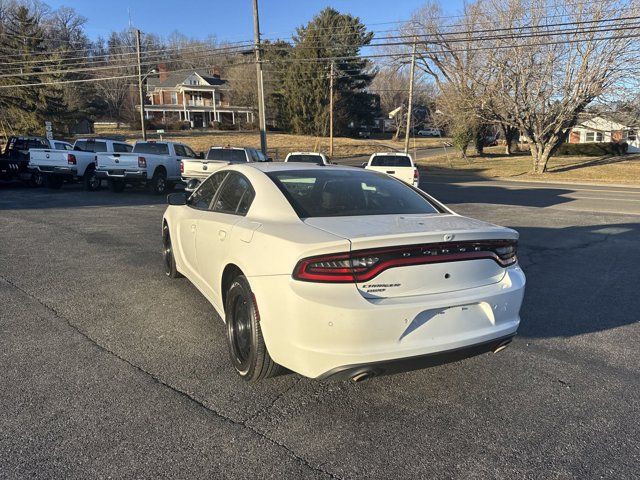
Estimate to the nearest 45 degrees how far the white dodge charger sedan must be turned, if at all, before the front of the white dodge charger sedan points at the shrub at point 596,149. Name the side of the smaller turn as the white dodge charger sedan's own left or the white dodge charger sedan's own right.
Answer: approximately 90° to the white dodge charger sedan's own right

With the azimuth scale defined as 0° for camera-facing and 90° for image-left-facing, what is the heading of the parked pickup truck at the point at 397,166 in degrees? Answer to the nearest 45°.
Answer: approximately 180°

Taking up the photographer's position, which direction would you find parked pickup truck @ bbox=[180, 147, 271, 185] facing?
facing away from the viewer and to the right of the viewer

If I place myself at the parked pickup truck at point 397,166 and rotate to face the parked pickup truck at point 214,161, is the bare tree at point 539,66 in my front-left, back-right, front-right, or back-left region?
back-right

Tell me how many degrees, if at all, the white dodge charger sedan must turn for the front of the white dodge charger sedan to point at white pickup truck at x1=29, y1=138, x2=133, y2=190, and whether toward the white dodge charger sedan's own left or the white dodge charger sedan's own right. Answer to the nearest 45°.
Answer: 0° — it already faces it

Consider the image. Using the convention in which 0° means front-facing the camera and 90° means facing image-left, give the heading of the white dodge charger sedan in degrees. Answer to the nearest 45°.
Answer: approximately 135°

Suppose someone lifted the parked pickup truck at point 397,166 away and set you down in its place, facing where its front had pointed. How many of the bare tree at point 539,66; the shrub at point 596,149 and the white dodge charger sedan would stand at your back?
1

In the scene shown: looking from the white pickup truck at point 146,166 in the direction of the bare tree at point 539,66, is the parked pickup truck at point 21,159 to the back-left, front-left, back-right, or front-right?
back-left

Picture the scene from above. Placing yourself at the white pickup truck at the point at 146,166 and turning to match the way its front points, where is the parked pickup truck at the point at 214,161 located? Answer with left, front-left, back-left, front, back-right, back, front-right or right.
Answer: right

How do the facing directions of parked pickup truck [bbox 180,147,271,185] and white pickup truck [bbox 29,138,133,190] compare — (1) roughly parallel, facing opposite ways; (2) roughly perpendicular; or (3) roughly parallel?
roughly parallel

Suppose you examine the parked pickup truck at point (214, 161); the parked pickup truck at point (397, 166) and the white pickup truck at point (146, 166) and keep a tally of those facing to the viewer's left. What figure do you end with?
0

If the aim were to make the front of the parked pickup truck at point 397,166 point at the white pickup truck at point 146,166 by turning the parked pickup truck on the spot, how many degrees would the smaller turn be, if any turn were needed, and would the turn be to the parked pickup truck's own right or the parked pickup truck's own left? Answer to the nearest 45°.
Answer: approximately 90° to the parked pickup truck's own left

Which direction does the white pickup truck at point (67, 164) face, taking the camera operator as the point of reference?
facing away from the viewer and to the right of the viewer

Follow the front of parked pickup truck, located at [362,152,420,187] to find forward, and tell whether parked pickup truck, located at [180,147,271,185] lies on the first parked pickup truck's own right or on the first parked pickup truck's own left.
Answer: on the first parked pickup truck's own left
